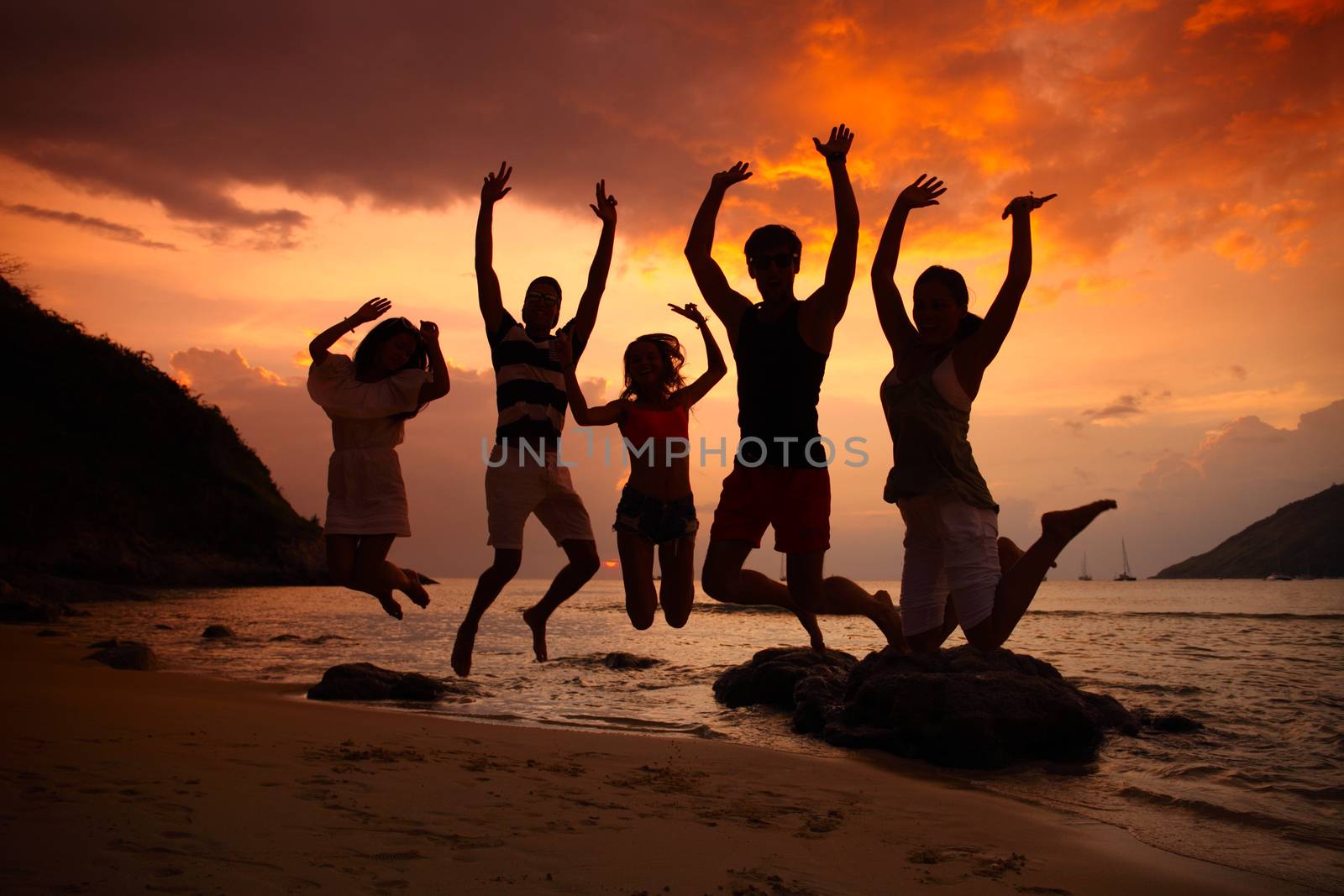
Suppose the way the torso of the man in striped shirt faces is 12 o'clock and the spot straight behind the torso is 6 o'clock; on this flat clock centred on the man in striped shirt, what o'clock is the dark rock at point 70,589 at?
The dark rock is roughly at 5 o'clock from the man in striped shirt.

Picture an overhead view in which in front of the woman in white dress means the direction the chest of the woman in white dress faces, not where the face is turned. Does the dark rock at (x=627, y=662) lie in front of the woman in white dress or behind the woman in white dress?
behind

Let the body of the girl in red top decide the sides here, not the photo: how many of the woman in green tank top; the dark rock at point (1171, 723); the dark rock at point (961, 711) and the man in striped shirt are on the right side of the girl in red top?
1

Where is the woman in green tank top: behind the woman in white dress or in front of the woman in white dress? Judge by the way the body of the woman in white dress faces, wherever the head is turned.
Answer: in front

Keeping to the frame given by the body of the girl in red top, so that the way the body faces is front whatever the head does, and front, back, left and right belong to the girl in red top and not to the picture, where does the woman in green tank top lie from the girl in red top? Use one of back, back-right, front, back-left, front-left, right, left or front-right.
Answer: front-left

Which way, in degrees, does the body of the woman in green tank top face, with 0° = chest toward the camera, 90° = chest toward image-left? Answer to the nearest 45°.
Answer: approximately 45°

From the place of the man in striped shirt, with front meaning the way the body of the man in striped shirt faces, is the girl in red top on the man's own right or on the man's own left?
on the man's own left
